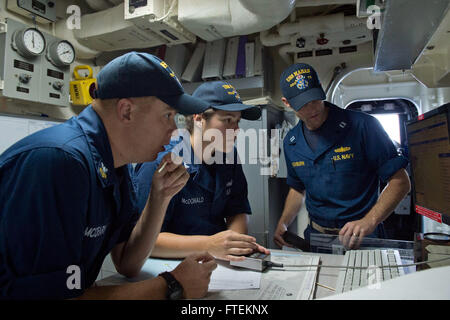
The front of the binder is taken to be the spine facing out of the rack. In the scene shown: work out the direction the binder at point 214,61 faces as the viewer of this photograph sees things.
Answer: facing the viewer

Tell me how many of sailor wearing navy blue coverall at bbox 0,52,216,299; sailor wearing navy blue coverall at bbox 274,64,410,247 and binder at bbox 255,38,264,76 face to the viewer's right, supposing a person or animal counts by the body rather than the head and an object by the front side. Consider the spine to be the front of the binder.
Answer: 1

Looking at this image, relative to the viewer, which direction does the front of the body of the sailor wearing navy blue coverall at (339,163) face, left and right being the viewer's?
facing the viewer and to the left of the viewer

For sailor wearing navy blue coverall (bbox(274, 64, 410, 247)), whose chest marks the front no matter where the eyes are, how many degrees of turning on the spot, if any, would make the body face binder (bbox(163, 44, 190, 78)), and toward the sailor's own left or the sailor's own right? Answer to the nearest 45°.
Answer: approximately 90° to the sailor's own right

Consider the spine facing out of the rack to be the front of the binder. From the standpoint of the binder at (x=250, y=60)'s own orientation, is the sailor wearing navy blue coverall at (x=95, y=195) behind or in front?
in front

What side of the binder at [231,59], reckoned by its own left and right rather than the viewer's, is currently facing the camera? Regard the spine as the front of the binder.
front

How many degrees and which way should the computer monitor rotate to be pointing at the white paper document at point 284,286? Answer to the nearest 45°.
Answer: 0° — it already faces it

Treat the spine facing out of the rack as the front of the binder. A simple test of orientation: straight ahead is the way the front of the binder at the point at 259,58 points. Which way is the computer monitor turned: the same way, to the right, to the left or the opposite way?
to the right

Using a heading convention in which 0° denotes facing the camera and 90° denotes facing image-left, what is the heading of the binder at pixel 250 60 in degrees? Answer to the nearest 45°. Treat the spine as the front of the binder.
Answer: approximately 0°

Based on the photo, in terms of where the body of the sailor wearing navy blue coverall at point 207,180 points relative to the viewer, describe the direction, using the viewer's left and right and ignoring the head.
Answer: facing the viewer and to the right of the viewer

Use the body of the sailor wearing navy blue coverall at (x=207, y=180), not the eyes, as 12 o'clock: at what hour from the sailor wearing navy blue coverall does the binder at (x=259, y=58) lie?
The binder is roughly at 8 o'clock from the sailor wearing navy blue coverall.

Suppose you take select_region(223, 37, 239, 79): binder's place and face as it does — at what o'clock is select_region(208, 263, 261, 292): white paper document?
The white paper document is roughly at 12 o'clock from the binder.

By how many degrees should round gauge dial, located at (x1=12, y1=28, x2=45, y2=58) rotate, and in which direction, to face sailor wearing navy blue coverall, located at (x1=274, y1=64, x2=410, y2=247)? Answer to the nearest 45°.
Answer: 0° — it already faces them

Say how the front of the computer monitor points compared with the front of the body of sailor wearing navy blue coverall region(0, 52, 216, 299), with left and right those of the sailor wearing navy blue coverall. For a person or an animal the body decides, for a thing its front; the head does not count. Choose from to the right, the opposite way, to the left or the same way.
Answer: the opposite way

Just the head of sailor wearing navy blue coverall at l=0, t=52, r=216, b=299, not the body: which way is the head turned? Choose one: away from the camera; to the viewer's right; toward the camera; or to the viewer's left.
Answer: to the viewer's right

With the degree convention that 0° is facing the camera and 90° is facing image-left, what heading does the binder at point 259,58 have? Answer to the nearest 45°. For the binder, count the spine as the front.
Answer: approximately 0°
